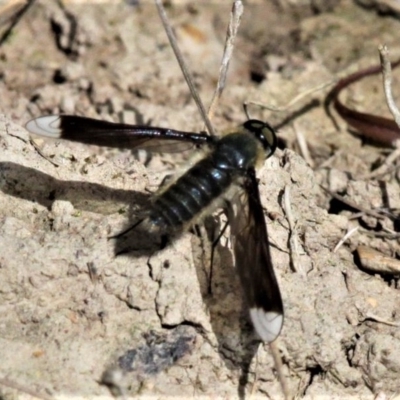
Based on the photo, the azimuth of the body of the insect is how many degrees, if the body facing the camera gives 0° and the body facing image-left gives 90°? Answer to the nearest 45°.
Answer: approximately 225°

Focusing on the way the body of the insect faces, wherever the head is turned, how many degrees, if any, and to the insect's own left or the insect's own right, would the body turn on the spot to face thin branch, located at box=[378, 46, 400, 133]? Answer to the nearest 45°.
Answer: approximately 45° to the insect's own right
